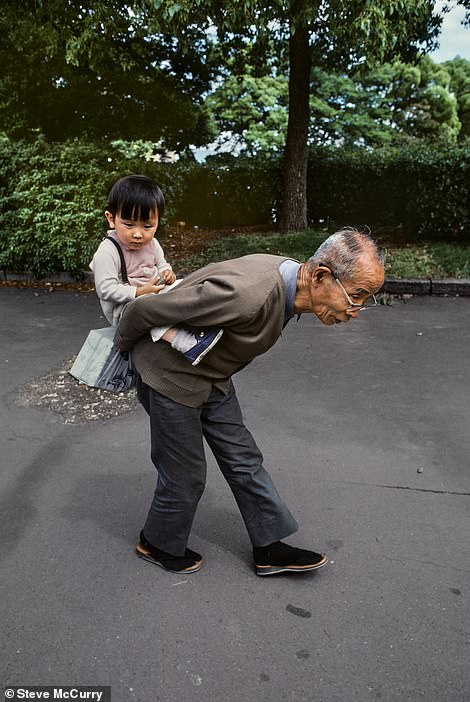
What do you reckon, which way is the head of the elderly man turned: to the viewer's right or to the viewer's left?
to the viewer's right

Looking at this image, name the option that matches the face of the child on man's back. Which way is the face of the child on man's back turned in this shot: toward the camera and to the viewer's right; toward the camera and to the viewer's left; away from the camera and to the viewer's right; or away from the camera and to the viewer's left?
toward the camera and to the viewer's right

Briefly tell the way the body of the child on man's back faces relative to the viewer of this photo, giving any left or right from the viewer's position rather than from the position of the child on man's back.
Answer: facing the viewer and to the right of the viewer

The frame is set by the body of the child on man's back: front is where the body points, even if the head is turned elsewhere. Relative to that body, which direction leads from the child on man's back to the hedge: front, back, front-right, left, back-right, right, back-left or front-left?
back-left

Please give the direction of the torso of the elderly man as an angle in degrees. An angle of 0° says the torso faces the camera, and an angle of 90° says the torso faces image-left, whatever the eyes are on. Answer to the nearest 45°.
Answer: approximately 270°

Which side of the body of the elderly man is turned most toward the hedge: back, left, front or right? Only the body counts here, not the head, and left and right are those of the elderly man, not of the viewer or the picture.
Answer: left
